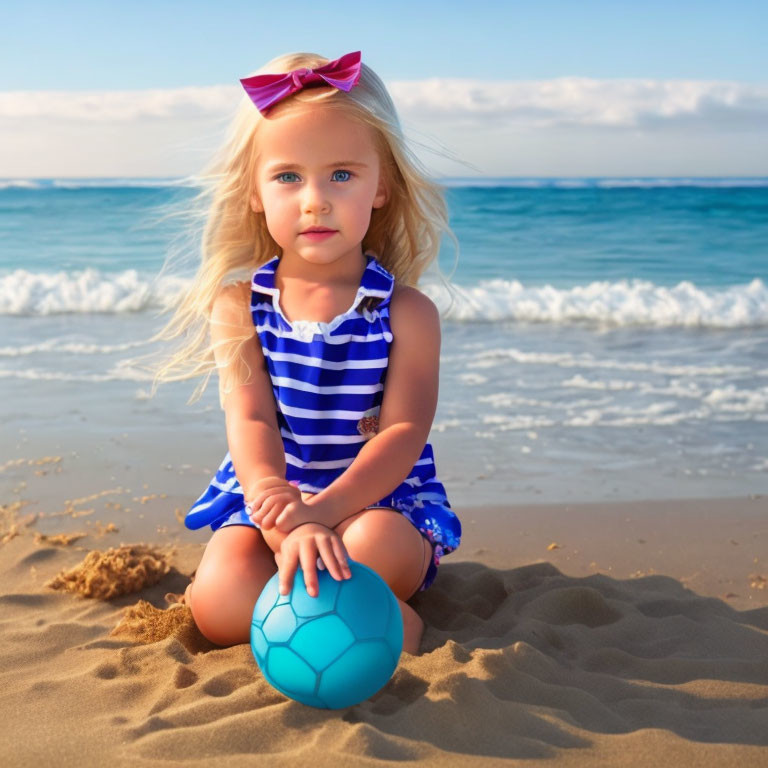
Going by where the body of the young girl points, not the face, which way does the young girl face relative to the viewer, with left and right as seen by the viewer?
facing the viewer

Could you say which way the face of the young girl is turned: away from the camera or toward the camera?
toward the camera
